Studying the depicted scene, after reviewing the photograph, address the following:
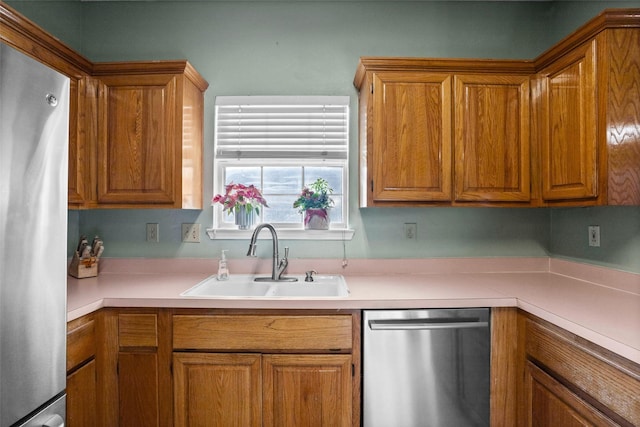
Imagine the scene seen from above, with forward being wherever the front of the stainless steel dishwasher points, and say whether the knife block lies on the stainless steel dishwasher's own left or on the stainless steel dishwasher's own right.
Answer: on the stainless steel dishwasher's own right

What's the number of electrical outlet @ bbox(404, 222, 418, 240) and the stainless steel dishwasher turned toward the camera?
2

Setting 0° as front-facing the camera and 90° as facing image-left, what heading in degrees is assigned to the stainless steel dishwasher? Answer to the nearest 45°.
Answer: approximately 0°

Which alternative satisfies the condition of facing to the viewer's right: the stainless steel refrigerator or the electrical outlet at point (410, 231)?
the stainless steel refrigerator

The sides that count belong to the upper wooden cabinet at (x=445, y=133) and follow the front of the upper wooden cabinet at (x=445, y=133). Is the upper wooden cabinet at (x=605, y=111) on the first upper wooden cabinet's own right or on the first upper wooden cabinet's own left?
on the first upper wooden cabinet's own left

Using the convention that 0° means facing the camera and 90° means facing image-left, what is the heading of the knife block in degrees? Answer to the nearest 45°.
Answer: approximately 315°

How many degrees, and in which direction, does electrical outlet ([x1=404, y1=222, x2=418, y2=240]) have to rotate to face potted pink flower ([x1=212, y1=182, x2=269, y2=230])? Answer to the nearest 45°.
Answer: approximately 45° to its right

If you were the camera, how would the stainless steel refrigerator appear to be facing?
facing to the right of the viewer

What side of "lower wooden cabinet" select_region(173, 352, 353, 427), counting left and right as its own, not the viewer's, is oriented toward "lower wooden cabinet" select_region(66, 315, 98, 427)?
right
